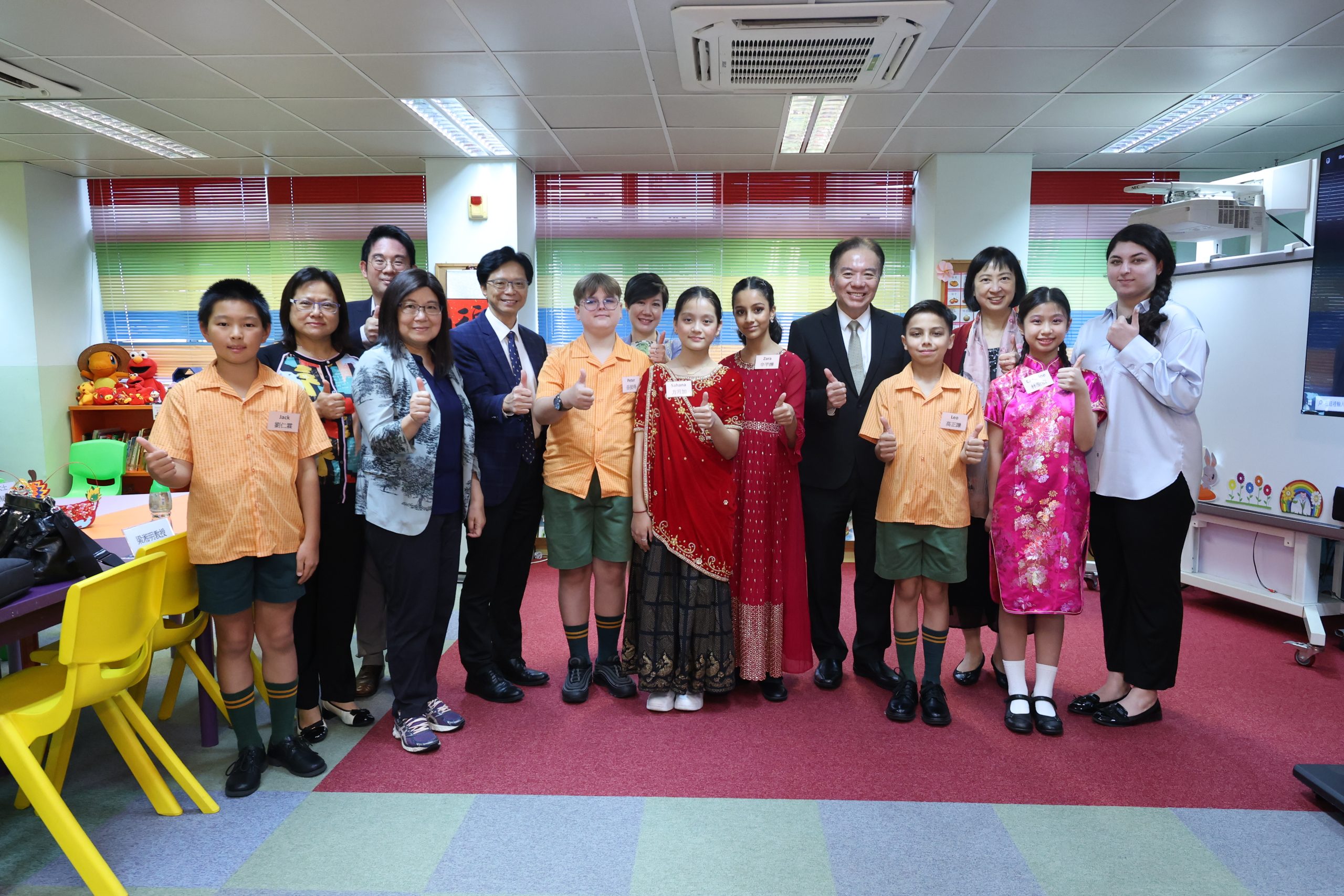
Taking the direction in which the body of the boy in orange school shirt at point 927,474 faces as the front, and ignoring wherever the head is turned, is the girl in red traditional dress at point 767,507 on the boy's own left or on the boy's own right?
on the boy's own right

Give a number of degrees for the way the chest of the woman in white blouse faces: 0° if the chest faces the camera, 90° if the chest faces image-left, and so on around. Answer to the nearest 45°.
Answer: approximately 45°

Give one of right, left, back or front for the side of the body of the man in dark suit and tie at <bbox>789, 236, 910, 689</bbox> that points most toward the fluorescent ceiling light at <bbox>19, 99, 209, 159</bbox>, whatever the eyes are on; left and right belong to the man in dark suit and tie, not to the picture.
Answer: right

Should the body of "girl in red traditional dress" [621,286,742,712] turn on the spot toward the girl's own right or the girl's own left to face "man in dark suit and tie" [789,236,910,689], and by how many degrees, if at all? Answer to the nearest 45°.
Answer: approximately 135° to the girl's own left

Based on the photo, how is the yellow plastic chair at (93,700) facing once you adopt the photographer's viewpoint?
facing away from the viewer and to the left of the viewer

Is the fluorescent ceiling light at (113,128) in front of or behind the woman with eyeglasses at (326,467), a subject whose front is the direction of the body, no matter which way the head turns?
behind

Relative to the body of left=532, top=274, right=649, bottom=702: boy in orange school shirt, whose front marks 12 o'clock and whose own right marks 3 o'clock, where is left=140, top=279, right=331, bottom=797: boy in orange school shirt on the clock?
left=140, top=279, right=331, bottom=797: boy in orange school shirt is roughly at 2 o'clock from left=532, top=274, right=649, bottom=702: boy in orange school shirt.

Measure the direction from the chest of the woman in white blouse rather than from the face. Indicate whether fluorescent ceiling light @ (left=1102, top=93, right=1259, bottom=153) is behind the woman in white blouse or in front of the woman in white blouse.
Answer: behind

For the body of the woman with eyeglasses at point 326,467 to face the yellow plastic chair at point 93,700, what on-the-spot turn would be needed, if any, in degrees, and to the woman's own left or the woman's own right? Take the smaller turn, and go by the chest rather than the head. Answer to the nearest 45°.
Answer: approximately 90° to the woman's own right

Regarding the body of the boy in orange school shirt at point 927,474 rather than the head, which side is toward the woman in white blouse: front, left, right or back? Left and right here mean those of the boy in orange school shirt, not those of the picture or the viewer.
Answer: left
